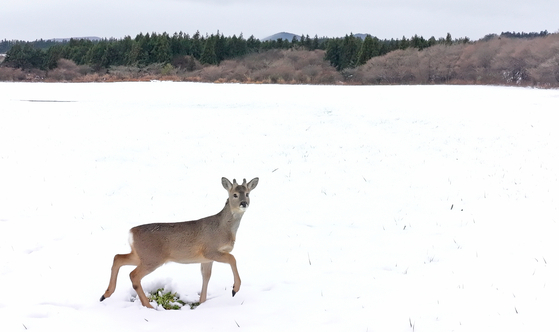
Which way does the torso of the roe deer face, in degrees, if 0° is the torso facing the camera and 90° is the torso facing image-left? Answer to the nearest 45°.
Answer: approximately 270°
